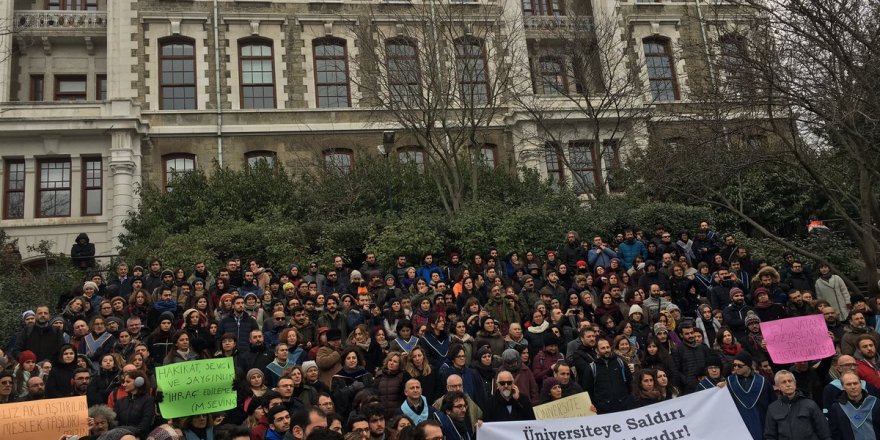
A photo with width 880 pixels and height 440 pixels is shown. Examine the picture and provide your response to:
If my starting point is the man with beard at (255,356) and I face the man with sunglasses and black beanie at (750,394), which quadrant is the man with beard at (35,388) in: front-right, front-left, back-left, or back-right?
back-right

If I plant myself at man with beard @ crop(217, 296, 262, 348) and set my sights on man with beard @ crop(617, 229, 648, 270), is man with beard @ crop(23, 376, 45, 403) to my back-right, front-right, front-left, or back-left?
back-right

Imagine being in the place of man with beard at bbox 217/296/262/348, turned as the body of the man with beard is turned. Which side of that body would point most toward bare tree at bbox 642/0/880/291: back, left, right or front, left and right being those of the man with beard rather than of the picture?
left

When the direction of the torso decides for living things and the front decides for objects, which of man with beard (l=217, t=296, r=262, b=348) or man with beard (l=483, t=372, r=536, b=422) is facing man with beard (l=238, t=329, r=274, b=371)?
man with beard (l=217, t=296, r=262, b=348)

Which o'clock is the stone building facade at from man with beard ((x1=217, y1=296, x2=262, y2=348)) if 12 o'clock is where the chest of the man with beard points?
The stone building facade is roughly at 6 o'clock from the man with beard.

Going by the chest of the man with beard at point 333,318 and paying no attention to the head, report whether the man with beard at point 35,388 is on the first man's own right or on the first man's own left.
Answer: on the first man's own right
